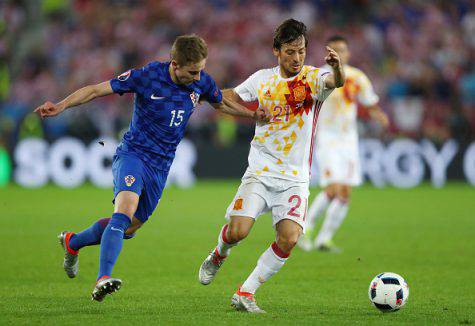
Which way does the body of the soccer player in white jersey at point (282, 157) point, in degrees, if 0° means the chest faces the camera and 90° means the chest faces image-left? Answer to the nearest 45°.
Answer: approximately 0°

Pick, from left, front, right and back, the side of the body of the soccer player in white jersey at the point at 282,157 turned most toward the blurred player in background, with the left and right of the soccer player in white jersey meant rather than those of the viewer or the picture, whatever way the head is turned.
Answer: back

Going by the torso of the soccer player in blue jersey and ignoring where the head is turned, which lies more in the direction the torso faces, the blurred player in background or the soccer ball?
the soccer ball

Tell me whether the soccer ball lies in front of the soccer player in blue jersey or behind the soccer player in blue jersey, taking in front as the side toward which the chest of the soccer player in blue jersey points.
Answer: in front

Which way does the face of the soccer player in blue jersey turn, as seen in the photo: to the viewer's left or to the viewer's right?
to the viewer's right

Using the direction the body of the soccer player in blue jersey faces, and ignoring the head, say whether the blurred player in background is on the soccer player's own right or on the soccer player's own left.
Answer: on the soccer player's own left

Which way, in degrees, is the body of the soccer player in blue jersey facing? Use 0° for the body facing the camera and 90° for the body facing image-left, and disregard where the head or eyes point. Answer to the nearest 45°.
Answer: approximately 315°

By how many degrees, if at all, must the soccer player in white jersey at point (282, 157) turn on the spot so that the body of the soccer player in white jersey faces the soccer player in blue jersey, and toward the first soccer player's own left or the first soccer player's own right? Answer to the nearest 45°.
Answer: approximately 90° to the first soccer player's own right
